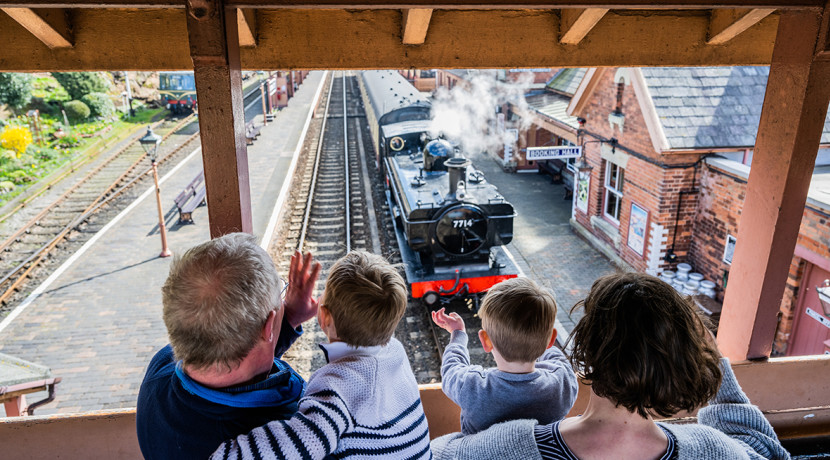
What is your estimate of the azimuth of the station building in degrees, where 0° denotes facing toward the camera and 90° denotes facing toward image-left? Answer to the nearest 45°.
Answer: approximately 45°

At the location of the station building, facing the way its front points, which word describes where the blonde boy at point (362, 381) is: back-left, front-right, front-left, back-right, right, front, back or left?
front-left

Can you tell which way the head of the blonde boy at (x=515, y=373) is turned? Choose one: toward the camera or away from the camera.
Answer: away from the camera

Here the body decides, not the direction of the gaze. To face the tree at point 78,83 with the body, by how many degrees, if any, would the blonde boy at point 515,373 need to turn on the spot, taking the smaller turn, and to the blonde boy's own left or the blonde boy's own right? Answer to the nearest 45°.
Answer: approximately 45° to the blonde boy's own left

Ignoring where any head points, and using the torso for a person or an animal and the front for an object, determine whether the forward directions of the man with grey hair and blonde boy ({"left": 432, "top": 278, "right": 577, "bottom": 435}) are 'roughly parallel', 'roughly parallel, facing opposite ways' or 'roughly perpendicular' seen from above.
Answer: roughly parallel

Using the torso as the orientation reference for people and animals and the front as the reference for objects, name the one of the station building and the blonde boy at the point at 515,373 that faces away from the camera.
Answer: the blonde boy

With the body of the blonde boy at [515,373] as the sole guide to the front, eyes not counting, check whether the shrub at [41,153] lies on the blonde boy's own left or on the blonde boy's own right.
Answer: on the blonde boy's own left

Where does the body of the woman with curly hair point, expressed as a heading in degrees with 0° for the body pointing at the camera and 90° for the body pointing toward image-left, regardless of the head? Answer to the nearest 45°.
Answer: approximately 180°

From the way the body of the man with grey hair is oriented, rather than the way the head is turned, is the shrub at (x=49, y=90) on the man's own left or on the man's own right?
on the man's own left

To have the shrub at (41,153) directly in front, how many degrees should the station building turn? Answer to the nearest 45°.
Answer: approximately 45° to its right

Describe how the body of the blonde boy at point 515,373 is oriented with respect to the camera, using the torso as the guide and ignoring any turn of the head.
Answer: away from the camera

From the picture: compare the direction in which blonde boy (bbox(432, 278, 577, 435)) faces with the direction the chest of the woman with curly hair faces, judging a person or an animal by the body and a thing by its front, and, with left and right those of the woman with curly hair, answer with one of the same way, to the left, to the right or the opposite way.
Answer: the same way

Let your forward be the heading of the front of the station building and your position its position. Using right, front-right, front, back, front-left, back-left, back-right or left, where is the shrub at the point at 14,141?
front-right

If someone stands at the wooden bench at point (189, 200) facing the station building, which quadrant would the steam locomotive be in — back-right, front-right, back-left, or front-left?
front-right

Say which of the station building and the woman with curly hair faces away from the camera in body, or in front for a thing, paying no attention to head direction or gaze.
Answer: the woman with curly hair
